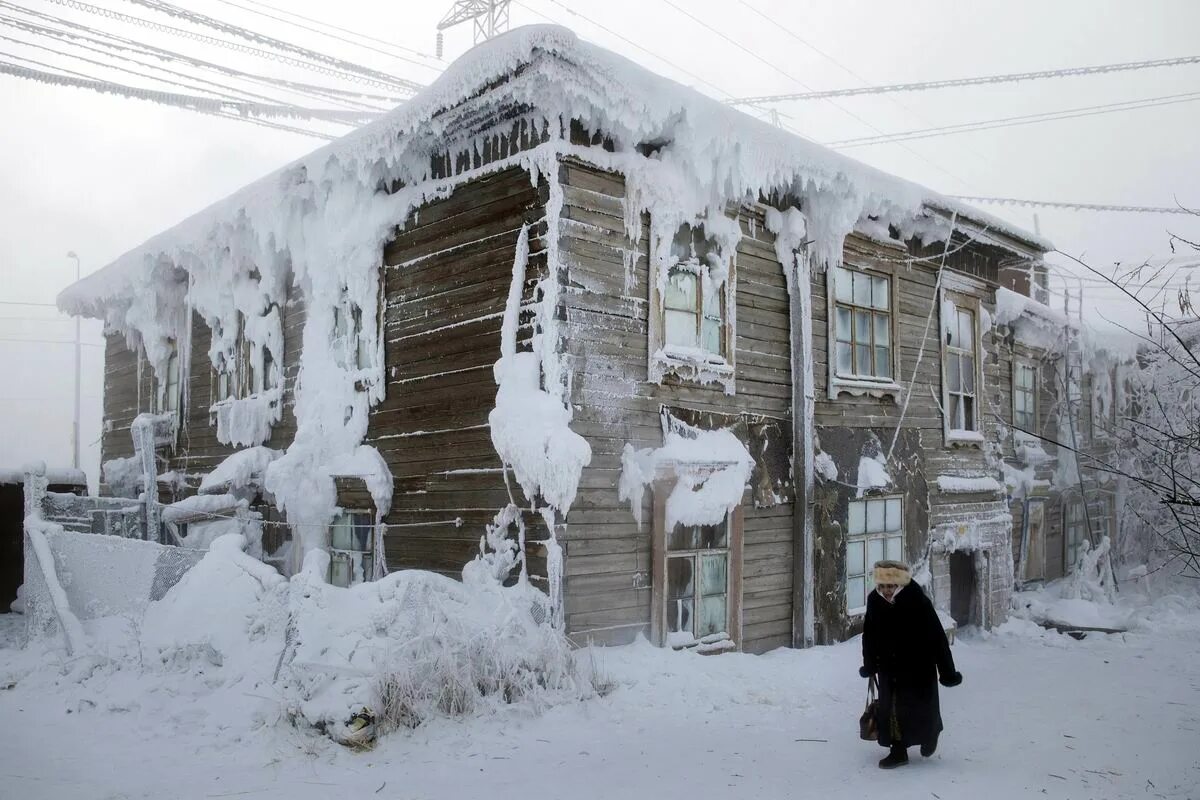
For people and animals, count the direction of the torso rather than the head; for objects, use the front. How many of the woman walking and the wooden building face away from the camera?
0

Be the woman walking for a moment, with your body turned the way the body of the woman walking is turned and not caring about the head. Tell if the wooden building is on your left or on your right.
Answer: on your right

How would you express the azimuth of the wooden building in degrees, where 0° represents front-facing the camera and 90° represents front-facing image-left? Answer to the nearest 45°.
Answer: approximately 315°

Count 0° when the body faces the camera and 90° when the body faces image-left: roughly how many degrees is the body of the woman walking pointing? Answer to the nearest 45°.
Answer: approximately 45°

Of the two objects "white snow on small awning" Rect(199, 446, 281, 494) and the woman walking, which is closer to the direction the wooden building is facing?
the woman walking

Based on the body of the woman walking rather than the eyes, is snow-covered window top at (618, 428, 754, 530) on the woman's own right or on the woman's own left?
on the woman's own right
